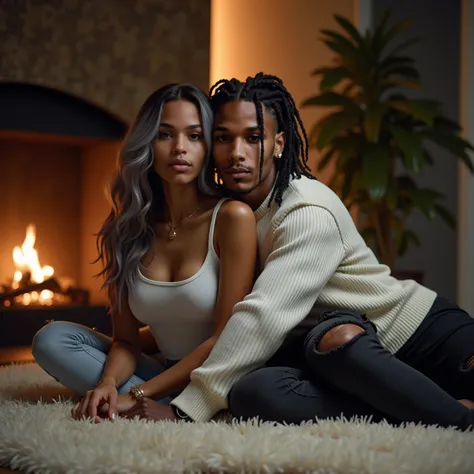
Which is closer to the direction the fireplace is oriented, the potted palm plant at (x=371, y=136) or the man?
the man

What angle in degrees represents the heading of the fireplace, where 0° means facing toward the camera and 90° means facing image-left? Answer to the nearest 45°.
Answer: approximately 0°

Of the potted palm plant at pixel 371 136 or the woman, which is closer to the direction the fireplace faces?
the woman

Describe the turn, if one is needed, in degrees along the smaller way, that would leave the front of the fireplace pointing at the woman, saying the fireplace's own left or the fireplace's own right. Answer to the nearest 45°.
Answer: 0° — it already faces them

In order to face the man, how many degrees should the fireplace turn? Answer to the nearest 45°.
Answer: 0° — it already faces them

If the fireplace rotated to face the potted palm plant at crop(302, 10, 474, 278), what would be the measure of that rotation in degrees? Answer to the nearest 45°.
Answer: approximately 90° to its left
